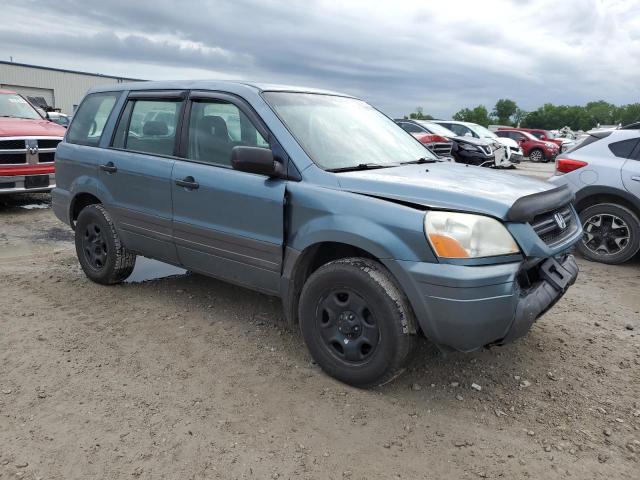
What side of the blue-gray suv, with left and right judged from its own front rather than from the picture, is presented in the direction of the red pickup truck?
back

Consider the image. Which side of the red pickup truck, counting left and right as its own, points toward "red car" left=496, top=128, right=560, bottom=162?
left

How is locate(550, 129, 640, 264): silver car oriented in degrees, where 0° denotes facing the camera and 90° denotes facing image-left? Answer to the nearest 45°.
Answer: approximately 270°

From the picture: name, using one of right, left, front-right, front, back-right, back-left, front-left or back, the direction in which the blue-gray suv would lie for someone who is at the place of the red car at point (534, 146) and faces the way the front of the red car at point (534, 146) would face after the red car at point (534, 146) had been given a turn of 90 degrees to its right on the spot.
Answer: front-left

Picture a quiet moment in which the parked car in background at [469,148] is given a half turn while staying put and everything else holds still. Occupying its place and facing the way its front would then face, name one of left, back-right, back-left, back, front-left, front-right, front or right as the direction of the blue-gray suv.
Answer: back-left

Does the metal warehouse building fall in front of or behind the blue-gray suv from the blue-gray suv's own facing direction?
behind

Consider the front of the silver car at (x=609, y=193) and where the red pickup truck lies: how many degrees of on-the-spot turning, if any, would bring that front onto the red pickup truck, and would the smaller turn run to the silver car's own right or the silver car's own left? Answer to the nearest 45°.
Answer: approximately 180°
